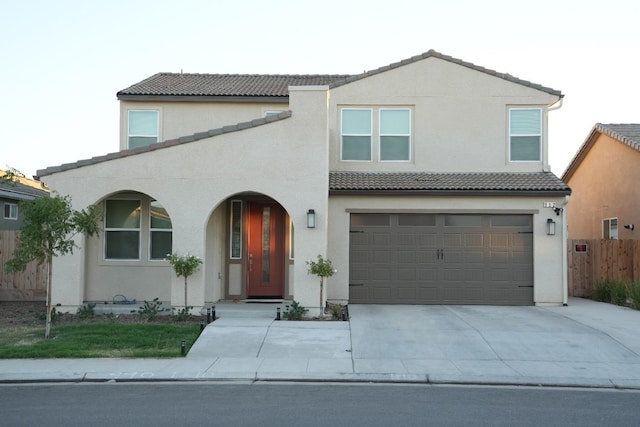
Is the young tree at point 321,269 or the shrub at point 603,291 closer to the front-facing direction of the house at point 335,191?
the young tree

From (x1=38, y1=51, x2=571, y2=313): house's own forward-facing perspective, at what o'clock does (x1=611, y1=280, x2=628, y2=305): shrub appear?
The shrub is roughly at 9 o'clock from the house.

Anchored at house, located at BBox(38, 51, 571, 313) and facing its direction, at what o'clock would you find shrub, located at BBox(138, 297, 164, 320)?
The shrub is roughly at 2 o'clock from the house.

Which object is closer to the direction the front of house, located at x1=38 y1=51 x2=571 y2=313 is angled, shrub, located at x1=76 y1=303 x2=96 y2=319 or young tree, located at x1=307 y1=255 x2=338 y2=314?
the young tree

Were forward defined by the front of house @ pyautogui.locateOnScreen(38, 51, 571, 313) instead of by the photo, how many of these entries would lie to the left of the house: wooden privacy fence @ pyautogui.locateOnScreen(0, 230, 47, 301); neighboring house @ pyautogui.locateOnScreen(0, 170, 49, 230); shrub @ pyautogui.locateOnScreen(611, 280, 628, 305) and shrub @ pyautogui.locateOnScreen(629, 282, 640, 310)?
2

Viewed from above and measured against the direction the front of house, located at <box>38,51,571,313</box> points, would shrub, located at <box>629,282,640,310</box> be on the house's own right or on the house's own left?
on the house's own left

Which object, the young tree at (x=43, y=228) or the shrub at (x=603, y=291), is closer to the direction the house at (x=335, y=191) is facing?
the young tree

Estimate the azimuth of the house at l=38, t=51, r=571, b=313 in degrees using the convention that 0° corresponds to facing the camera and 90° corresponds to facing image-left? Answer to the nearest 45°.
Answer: approximately 0°

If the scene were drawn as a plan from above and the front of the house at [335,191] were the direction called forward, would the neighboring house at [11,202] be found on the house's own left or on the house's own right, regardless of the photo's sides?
on the house's own right

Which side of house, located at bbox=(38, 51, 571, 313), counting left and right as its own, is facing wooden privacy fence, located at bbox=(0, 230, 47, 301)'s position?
right

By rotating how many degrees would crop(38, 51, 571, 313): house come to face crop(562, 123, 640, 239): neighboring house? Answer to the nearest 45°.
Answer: approximately 135° to its left

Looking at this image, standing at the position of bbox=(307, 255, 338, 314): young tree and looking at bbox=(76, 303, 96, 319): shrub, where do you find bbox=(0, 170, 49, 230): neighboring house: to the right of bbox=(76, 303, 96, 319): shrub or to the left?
right

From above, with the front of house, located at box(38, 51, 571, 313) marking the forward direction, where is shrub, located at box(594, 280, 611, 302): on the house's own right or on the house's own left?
on the house's own left
